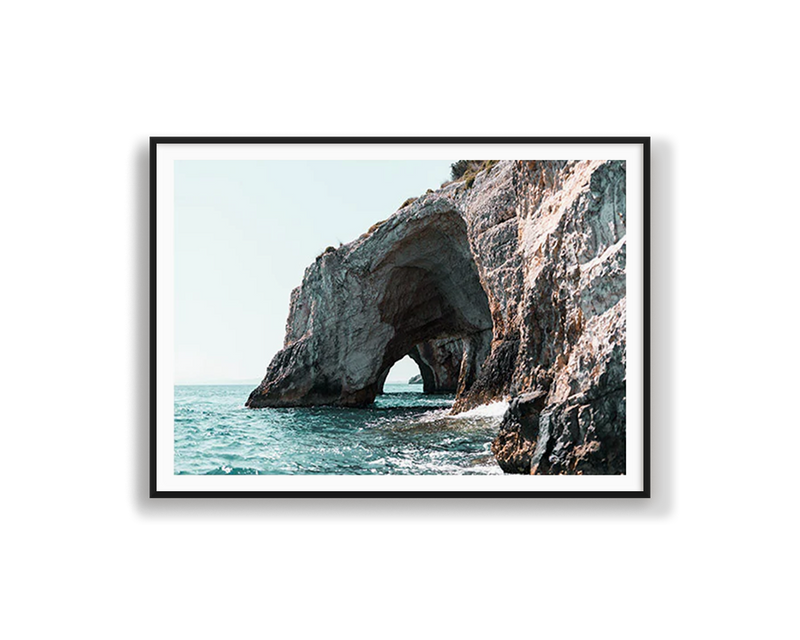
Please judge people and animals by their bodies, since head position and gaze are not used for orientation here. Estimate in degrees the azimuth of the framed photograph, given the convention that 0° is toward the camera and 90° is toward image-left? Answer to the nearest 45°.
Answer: approximately 0°
